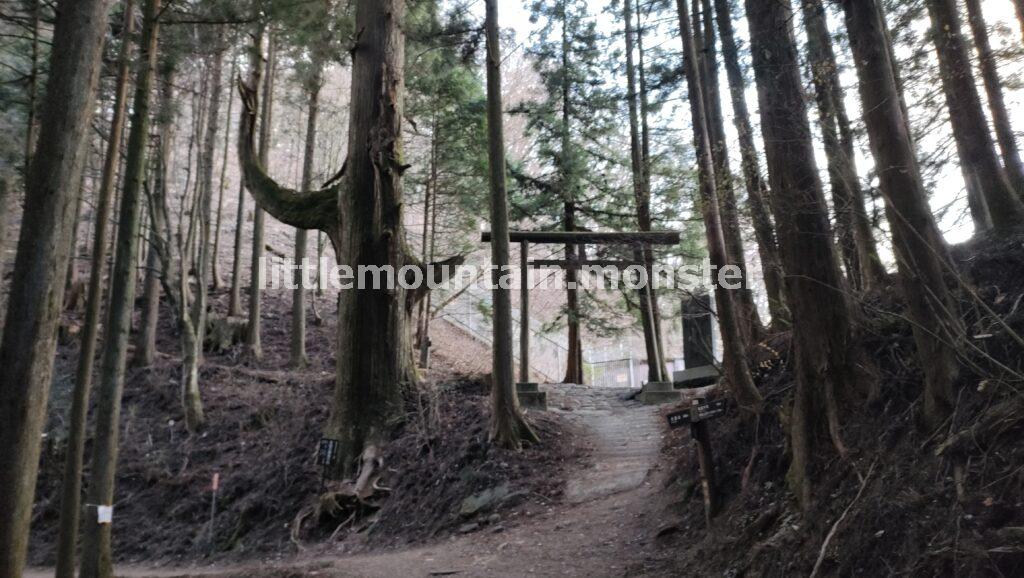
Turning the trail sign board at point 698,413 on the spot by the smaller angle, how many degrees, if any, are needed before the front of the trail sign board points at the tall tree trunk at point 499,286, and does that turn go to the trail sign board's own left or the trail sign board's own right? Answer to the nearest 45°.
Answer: approximately 135° to the trail sign board's own right

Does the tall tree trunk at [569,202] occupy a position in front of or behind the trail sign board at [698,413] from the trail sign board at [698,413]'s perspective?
behind

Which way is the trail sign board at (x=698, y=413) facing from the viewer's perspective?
toward the camera

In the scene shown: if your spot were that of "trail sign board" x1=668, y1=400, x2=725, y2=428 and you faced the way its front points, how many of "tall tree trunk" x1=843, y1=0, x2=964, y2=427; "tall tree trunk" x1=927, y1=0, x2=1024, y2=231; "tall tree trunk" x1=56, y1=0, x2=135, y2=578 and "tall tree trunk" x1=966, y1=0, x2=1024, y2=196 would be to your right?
1
